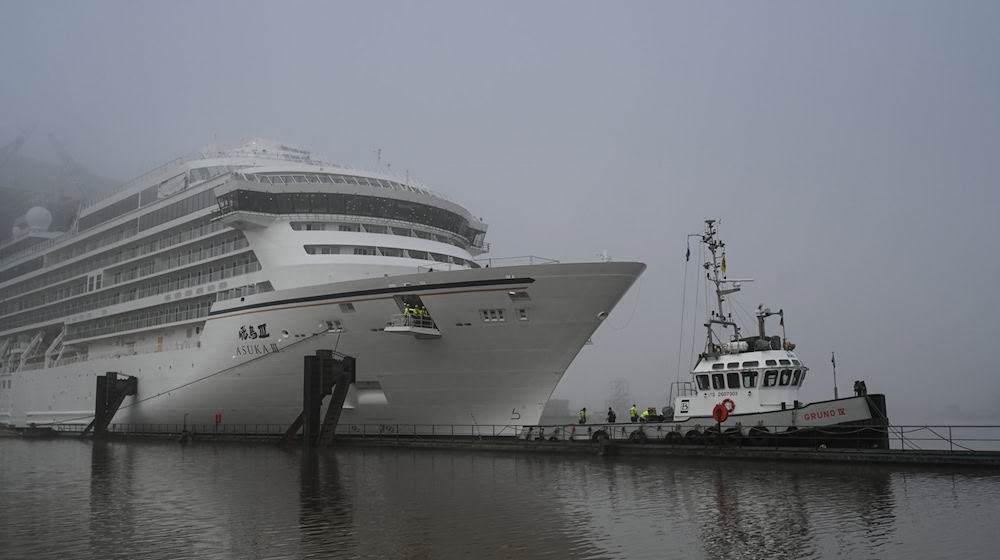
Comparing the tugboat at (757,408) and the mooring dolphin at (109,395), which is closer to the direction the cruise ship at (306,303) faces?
the tugboat

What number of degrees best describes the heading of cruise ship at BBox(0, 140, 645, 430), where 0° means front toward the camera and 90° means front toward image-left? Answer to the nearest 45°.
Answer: approximately 315°

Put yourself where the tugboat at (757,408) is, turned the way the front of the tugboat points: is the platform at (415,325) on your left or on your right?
on your right

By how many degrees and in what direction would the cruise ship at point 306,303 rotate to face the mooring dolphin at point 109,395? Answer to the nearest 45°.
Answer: approximately 180°

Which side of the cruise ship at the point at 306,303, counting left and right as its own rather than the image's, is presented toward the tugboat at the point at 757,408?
front
